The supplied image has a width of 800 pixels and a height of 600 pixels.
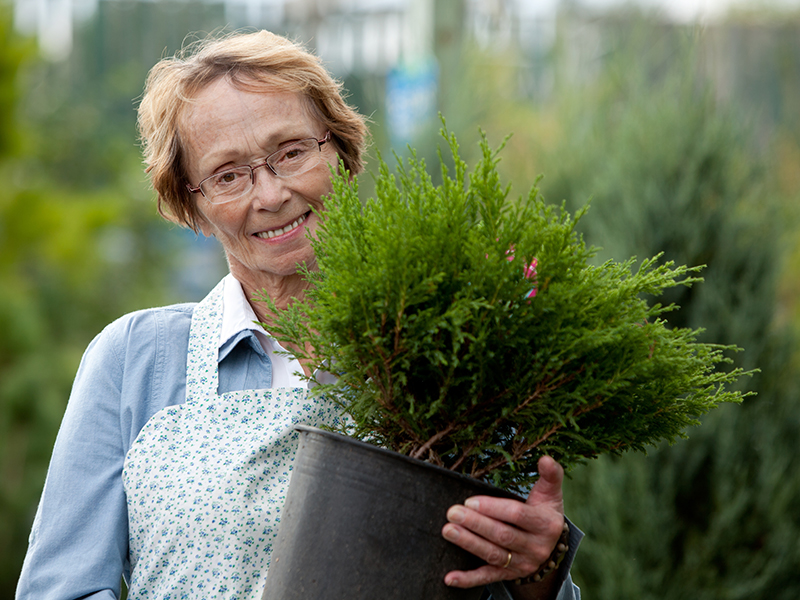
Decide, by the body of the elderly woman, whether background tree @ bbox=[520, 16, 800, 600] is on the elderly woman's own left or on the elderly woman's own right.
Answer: on the elderly woman's own left

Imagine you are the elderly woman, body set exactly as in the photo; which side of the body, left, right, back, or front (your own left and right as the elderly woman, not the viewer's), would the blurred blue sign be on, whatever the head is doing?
back

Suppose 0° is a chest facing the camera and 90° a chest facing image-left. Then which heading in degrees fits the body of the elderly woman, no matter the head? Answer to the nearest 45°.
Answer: approximately 0°
